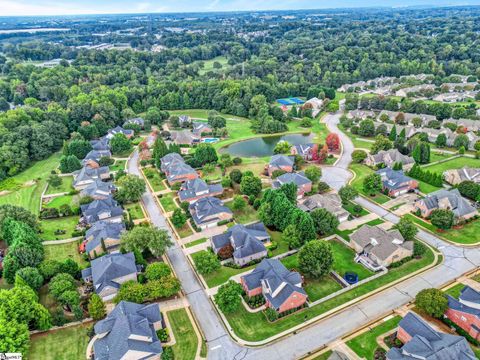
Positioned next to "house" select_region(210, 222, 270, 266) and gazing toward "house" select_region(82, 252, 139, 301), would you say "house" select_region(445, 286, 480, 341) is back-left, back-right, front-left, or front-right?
back-left

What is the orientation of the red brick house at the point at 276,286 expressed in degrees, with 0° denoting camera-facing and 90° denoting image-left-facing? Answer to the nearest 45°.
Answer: approximately 45°

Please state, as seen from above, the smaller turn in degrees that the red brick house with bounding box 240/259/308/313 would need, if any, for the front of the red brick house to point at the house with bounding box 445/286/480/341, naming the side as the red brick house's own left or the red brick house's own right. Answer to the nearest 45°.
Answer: approximately 135° to the red brick house's own left

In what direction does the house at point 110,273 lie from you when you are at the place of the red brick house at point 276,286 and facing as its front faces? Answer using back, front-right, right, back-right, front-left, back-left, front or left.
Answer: front-right

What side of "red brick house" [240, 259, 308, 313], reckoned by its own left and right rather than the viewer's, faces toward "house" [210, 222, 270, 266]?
right

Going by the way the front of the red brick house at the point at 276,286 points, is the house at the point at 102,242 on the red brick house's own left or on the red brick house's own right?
on the red brick house's own right

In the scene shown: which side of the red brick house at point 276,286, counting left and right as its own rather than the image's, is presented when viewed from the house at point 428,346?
left

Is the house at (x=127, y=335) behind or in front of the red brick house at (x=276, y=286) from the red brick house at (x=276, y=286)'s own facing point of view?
in front

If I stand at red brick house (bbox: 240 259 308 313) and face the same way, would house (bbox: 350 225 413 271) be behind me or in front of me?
behind

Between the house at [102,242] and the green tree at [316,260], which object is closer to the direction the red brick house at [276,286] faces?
the house

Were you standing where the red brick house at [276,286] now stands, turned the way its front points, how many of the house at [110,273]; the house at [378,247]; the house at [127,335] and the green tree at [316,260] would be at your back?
2
